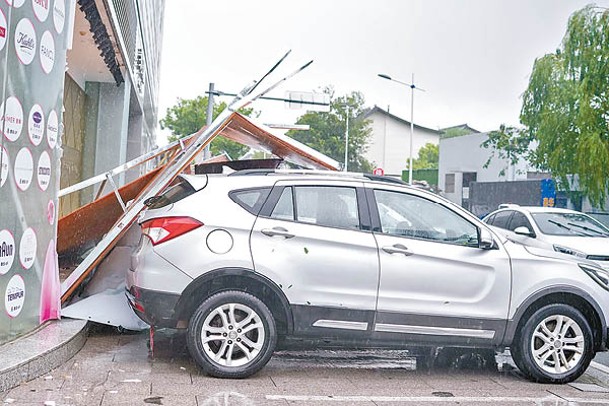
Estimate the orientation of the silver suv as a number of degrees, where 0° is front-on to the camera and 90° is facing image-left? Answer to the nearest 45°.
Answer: approximately 270°

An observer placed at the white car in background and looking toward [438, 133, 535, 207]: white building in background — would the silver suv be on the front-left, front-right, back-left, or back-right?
back-left

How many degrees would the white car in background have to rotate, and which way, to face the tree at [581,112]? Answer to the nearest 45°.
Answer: approximately 135° to its left

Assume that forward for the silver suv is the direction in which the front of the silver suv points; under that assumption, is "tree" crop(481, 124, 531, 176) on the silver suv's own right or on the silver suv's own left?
on the silver suv's own left

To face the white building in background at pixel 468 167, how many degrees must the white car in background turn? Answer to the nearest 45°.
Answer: approximately 135° to its left

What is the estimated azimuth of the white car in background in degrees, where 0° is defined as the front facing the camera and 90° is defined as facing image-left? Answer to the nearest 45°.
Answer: approximately 315°

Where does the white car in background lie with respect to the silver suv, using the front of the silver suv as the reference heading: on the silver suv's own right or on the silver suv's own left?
on the silver suv's own left
